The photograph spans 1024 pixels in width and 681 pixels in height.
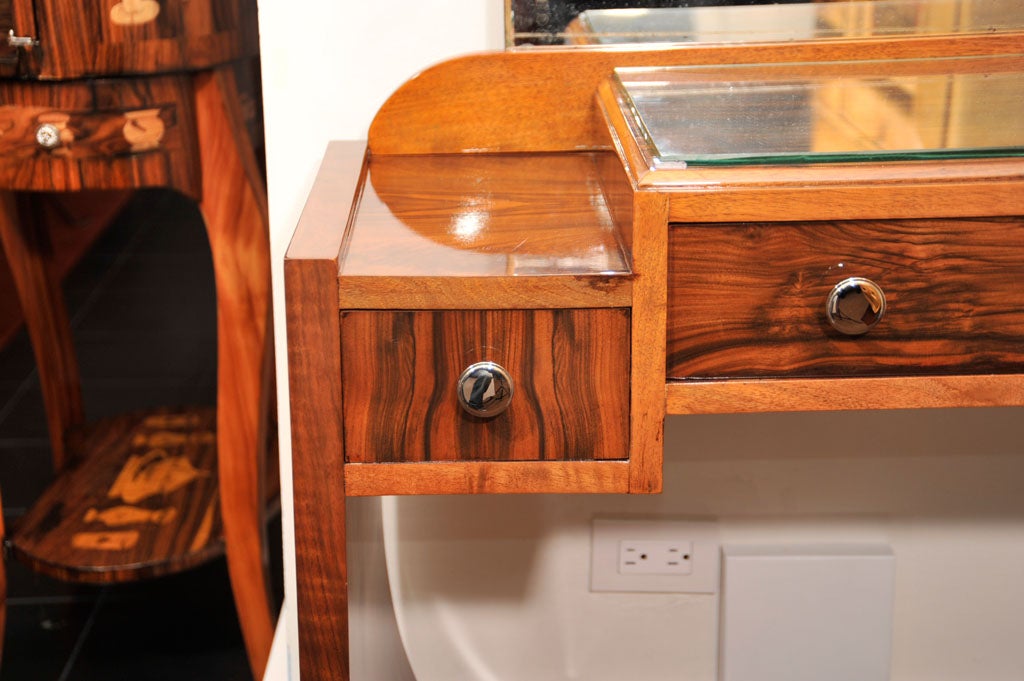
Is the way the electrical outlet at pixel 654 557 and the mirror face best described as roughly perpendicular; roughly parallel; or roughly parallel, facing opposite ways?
roughly parallel

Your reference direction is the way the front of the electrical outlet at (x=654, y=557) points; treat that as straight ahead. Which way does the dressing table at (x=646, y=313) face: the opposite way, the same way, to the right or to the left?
the same way

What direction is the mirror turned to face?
toward the camera

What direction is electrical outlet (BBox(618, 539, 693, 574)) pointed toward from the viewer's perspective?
toward the camera
